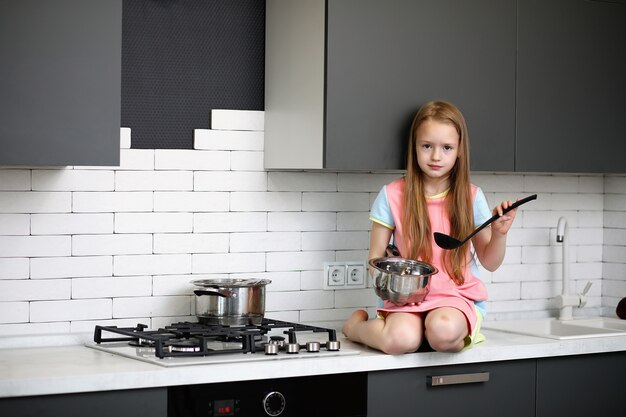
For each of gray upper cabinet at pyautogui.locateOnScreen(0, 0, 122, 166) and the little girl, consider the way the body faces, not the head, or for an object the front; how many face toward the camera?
2

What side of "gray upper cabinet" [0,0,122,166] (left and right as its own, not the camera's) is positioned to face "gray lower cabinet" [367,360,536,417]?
left

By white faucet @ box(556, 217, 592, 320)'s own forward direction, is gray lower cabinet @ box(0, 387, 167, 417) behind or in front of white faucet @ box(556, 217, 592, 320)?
in front

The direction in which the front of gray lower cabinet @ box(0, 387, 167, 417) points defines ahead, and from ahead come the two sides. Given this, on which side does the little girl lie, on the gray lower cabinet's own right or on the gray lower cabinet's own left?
on the gray lower cabinet's own left

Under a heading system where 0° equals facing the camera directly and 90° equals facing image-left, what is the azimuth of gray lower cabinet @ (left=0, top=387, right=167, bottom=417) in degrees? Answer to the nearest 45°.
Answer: approximately 0°

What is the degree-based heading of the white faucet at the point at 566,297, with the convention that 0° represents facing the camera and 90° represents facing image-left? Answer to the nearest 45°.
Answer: approximately 45°
